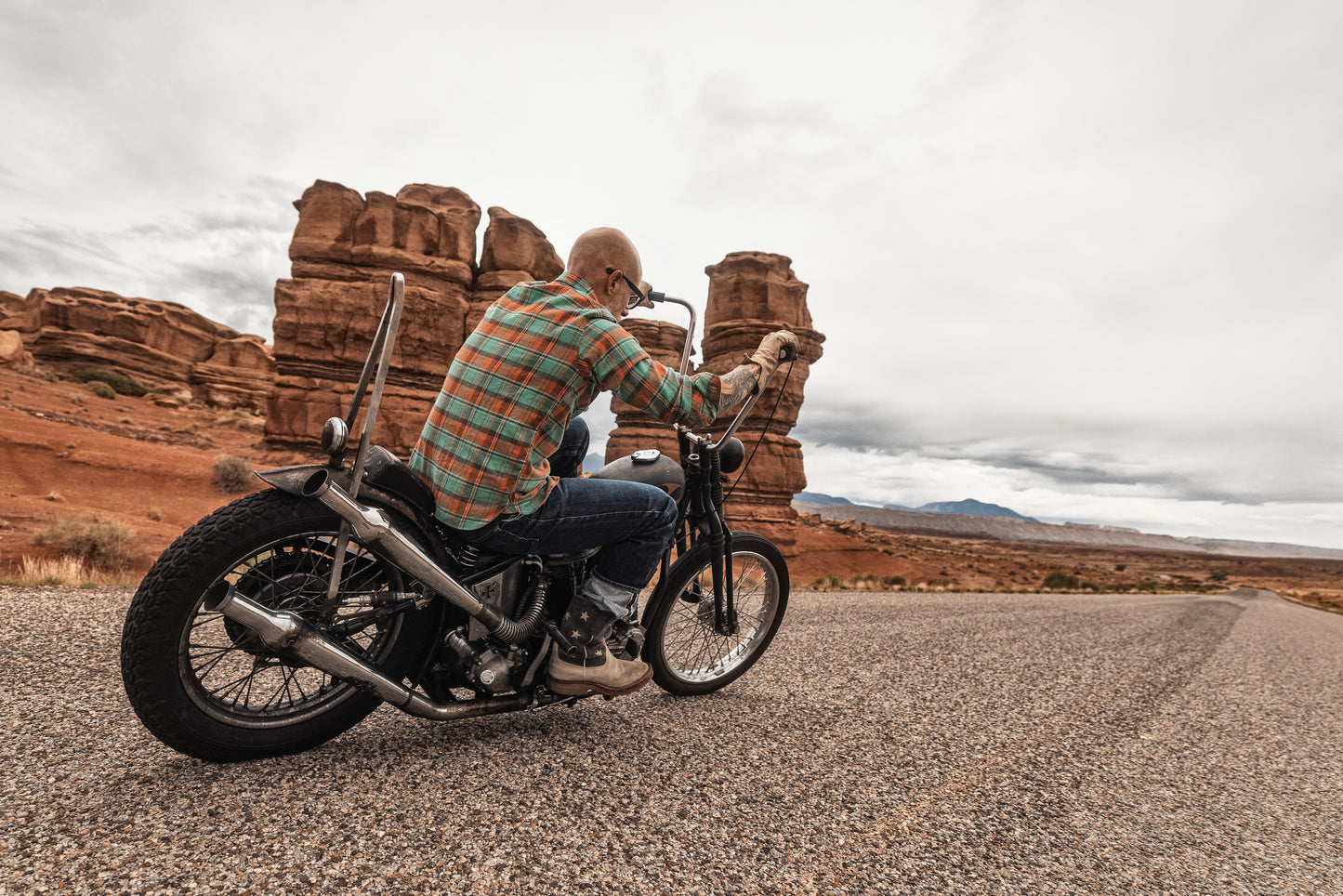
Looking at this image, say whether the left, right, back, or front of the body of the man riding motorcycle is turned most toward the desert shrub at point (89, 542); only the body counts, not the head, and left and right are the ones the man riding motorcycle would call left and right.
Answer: left

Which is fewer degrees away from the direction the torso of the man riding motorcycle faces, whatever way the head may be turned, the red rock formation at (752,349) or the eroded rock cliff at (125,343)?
the red rock formation

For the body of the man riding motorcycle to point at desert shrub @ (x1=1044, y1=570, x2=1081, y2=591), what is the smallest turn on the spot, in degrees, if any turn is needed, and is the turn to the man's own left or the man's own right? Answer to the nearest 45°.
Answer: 0° — they already face it

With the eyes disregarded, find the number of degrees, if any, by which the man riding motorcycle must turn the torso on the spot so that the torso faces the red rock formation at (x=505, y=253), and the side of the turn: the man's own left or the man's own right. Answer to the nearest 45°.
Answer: approximately 45° to the man's own left

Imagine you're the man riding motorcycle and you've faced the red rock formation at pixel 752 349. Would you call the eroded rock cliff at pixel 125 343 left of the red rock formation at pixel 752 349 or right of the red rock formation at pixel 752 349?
left

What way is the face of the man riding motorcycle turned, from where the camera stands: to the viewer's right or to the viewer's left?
to the viewer's right

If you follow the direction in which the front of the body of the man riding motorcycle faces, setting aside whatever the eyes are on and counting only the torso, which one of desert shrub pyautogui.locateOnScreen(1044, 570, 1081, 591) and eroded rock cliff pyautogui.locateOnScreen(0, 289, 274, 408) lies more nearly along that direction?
the desert shrub

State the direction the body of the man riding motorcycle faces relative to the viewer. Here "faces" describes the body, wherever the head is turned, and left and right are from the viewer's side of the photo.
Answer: facing away from the viewer and to the right of the viewer

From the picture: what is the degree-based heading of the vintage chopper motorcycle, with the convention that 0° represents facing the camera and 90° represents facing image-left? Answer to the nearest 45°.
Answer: approximately 225°
